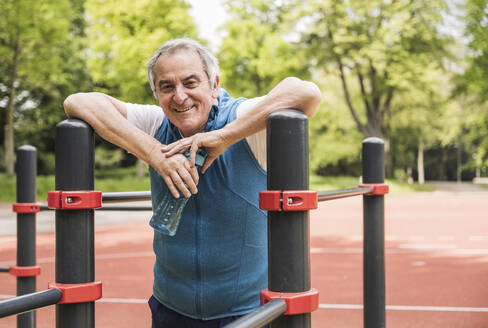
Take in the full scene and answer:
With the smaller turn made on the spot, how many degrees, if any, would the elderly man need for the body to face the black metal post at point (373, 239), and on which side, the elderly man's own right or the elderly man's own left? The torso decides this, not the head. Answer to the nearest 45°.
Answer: approximately 135° to the elderly man's own left

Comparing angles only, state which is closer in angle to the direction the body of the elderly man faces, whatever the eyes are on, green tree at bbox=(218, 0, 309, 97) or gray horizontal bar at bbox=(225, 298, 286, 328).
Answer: the gray horizontal bar

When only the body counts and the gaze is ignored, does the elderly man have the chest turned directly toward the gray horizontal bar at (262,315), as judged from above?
yes

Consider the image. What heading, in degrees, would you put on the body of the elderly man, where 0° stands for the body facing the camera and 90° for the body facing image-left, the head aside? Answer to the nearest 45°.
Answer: approximately 0°

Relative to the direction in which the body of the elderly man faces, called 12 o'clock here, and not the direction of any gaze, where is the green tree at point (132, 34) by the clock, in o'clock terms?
The green tree is roughly at 6 o'clock from the elderly man.

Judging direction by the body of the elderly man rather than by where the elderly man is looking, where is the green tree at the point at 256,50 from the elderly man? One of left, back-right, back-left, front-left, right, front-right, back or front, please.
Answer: back

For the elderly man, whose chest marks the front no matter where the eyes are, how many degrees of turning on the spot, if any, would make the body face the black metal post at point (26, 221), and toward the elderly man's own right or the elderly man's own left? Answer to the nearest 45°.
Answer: approximately 135° to the elderly man's own right
